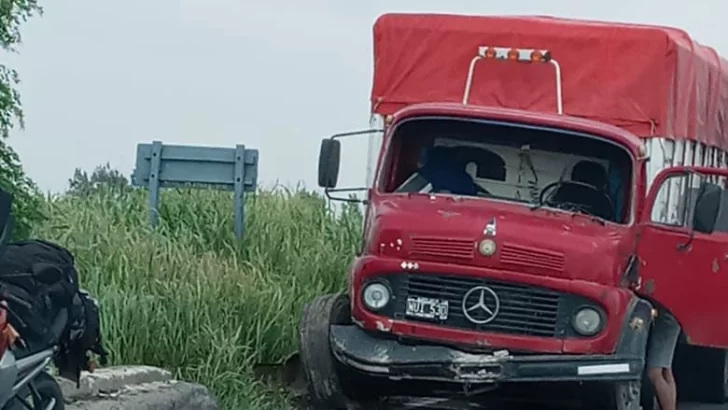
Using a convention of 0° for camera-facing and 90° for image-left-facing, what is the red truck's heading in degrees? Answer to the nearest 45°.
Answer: approximately 0°

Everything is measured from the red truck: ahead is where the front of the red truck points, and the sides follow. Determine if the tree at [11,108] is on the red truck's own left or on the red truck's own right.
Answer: on the red truck's own right
